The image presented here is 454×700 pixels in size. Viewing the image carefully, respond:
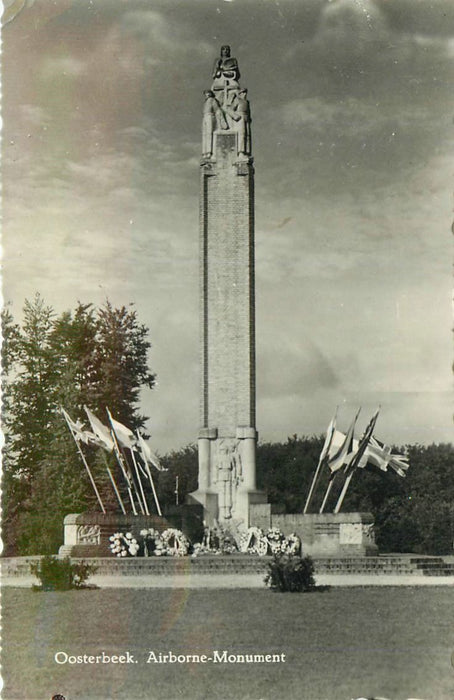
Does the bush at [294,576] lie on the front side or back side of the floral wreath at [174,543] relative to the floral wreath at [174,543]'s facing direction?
on the front side

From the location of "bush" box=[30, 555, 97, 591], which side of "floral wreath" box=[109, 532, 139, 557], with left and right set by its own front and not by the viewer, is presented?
front

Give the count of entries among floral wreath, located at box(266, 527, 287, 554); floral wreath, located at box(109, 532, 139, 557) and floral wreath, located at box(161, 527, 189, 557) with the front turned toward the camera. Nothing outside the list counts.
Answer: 3

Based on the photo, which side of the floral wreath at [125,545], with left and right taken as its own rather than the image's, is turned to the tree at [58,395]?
back

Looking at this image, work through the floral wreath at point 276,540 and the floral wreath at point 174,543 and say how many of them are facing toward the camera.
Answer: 2

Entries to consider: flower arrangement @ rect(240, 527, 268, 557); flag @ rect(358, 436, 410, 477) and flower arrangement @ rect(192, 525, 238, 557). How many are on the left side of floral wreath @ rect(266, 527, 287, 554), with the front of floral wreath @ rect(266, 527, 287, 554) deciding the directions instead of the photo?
1

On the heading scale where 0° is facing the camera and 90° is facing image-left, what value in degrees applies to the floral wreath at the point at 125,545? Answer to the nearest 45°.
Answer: approximately 0°

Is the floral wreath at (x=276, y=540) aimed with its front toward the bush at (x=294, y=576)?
yes
